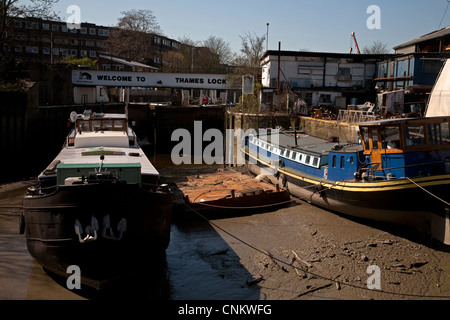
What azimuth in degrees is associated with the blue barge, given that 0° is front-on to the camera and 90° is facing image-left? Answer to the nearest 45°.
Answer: approximately 135°

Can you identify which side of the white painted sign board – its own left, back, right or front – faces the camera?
front

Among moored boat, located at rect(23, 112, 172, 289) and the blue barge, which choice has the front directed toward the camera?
the moored boat

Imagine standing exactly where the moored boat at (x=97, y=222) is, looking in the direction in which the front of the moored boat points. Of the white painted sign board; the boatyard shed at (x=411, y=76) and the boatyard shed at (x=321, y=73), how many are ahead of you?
0

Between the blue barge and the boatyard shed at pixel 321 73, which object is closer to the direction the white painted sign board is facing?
the blue barge

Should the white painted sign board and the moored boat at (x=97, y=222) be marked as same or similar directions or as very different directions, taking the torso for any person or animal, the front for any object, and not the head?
same or similar directions

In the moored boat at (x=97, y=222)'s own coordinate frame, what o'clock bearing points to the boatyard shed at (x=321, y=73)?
The boatyard shed is roughly at 7 o'clock from the moored boat.

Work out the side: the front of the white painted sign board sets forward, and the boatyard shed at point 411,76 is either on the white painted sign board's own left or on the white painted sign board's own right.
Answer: on the white painted sign board's own left

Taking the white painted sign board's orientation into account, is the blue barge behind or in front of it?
in front

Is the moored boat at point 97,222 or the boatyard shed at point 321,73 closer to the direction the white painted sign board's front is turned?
the moored boat

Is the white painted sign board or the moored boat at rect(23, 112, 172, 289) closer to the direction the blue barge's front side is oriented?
the white painted sign board

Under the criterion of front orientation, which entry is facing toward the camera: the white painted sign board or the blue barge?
the white painted sign board

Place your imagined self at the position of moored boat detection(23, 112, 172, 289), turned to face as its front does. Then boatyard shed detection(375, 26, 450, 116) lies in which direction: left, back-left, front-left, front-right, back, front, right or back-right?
back-left

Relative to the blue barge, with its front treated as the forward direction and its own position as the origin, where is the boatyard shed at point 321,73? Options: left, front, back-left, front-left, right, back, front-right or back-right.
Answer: front-right

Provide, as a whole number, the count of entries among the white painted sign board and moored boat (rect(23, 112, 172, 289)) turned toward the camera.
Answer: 2

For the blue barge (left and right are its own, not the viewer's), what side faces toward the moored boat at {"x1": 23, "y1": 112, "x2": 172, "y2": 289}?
left

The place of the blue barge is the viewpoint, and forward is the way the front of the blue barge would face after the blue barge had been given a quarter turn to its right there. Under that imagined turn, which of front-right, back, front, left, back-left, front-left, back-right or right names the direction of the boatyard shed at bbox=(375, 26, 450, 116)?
front-left

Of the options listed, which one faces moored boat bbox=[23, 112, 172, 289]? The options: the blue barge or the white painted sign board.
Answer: the white painted sign board

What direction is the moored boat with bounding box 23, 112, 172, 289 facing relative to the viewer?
toward the camera
